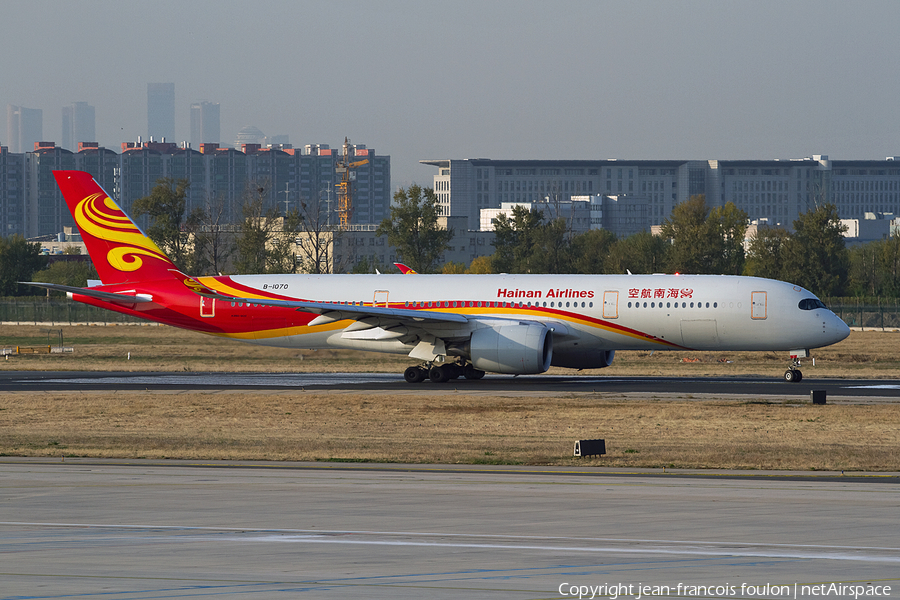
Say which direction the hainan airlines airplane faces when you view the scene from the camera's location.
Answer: facing to the right of the viewer
